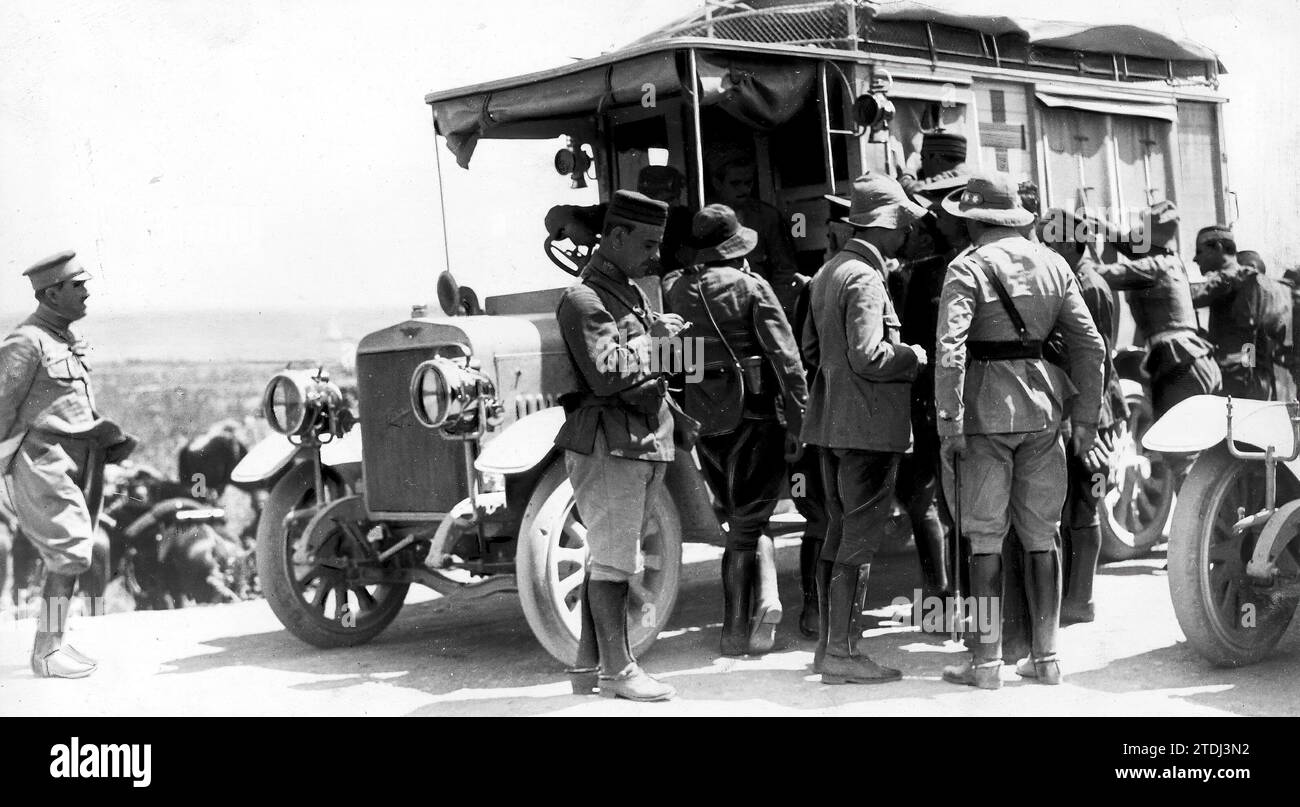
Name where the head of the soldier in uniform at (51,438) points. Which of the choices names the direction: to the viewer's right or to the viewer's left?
to the viewer's right

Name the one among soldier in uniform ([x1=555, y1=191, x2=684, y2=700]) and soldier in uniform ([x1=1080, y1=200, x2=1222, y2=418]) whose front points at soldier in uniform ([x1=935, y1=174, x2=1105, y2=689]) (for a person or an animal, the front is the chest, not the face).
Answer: soldier in uniform ([x1=555, y1=191, x2=684, y2=700])

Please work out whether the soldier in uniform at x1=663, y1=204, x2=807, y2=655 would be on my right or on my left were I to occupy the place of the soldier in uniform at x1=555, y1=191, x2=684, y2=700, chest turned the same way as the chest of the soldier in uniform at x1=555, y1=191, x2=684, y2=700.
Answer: on my left

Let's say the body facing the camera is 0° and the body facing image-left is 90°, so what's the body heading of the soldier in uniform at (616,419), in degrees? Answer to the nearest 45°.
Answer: approximately 270°

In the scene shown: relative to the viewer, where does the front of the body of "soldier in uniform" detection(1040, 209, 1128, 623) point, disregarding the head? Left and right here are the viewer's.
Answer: facing to the left of the viewer

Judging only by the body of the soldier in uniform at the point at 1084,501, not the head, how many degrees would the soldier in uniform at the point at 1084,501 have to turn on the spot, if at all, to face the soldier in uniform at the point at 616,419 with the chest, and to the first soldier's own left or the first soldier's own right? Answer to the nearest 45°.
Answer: approximately 45° to the first soldier's own left
